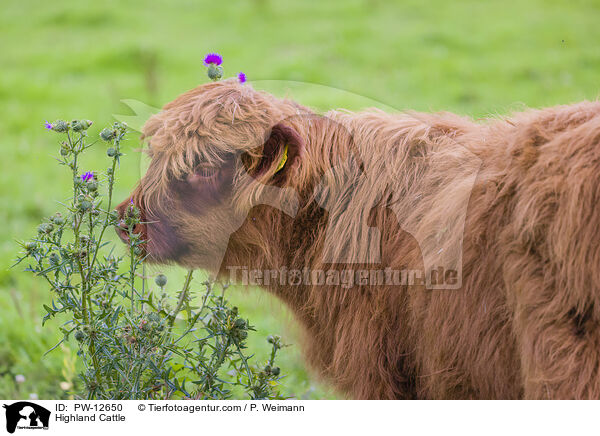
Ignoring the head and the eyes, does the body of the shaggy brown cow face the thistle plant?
yes

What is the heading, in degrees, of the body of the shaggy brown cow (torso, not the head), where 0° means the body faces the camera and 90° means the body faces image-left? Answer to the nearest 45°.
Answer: approximately 90°
